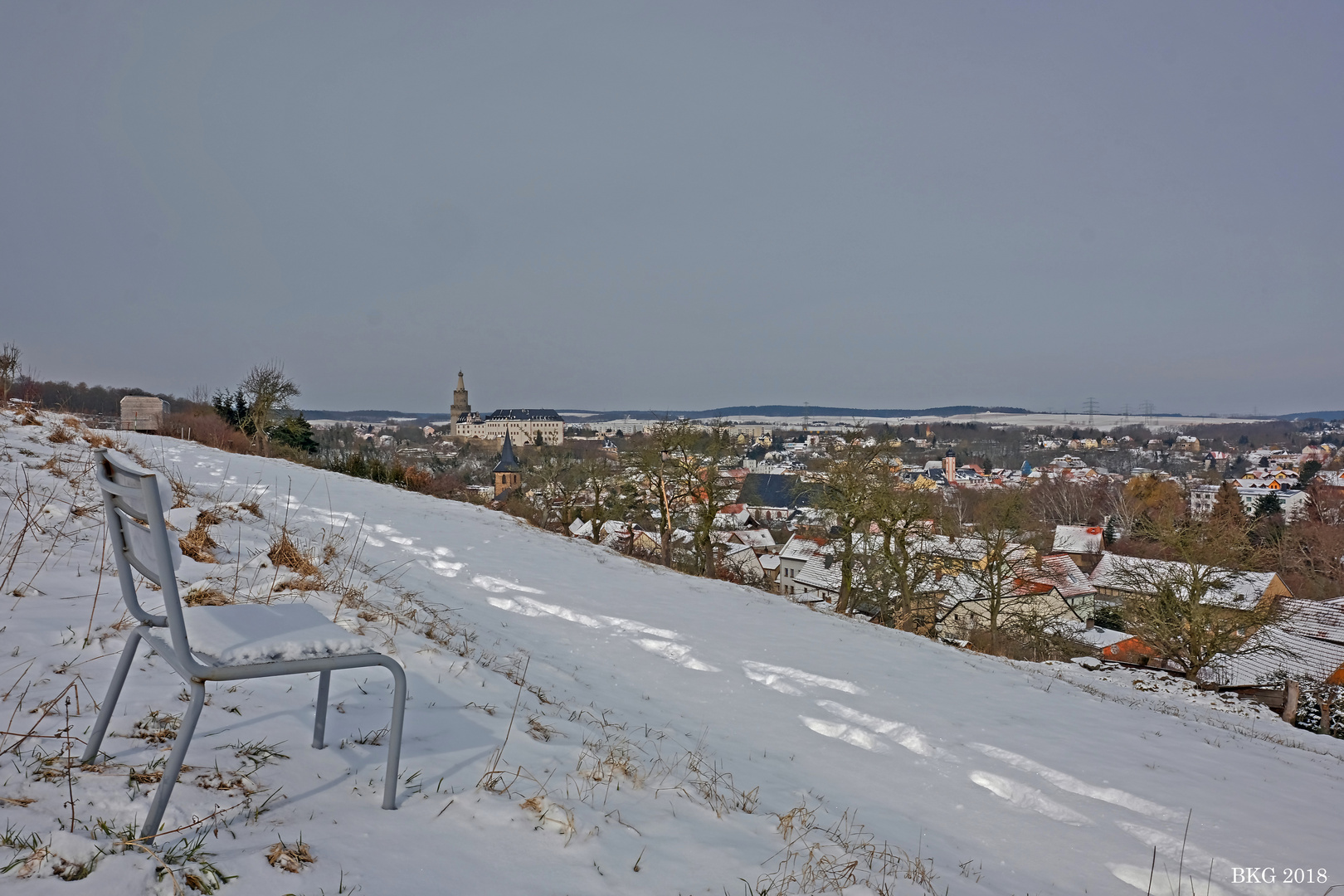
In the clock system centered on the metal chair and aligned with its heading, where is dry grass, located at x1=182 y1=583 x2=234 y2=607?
The dry grass is roughly at 9 o'clock from the metal chair.

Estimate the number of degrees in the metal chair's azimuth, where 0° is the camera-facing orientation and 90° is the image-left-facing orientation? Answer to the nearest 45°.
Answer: approximately 270°

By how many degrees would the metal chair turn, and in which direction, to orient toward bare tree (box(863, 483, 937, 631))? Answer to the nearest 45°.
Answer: approximately 45° to its left
